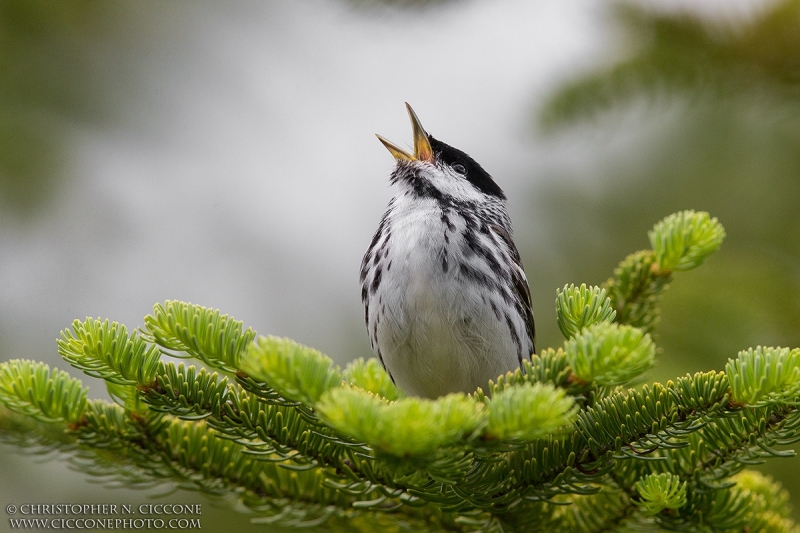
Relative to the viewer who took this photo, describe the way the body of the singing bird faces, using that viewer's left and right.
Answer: facing the viewer and to the left of the viewer
